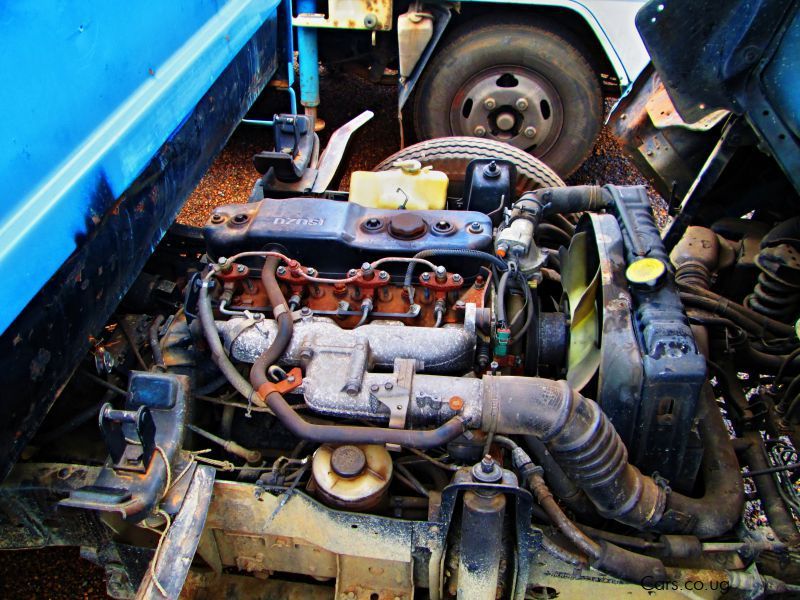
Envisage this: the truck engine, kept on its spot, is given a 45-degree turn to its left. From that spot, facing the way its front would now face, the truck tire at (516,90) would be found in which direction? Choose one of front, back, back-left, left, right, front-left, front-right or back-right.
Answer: front-left

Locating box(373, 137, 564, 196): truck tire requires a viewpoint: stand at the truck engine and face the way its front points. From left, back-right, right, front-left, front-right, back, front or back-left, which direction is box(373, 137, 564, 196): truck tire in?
left

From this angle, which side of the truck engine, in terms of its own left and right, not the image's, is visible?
right
